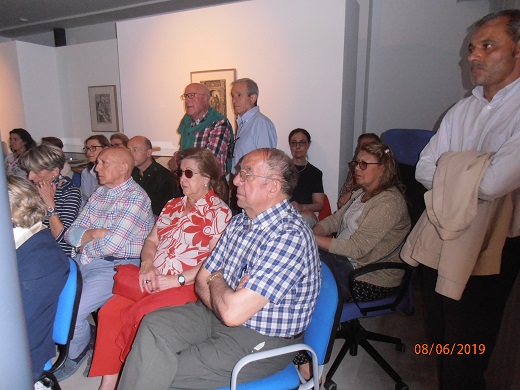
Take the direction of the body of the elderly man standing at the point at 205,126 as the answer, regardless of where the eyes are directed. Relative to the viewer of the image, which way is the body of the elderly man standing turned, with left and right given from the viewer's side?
facing the viewer and to the left of the viewer

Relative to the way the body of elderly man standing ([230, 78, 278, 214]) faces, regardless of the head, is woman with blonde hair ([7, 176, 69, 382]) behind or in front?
in front

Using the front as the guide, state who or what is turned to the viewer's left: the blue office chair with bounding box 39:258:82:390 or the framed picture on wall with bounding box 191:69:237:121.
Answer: the blue office chair

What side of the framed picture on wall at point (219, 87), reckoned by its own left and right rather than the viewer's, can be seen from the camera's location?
front

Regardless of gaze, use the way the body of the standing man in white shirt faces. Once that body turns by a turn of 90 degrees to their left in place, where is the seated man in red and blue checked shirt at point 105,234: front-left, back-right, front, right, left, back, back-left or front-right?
back-right

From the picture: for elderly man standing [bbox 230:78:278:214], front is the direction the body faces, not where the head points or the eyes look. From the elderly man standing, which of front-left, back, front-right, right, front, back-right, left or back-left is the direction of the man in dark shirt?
front-right

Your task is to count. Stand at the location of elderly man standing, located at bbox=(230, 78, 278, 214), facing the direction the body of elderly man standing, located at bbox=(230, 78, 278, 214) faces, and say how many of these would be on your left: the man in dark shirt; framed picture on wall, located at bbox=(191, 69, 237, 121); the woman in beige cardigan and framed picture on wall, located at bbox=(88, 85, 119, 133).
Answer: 1

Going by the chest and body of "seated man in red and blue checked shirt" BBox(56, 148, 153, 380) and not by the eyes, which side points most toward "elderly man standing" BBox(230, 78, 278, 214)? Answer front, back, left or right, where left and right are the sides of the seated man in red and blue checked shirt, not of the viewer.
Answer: back

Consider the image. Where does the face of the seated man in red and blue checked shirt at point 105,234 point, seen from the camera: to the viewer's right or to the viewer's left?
to the viewer's left

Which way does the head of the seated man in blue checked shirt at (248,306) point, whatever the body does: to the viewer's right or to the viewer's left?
to the viewer's left

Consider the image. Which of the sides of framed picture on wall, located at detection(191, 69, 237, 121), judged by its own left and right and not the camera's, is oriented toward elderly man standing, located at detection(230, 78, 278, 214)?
front
